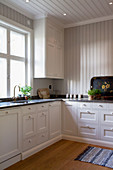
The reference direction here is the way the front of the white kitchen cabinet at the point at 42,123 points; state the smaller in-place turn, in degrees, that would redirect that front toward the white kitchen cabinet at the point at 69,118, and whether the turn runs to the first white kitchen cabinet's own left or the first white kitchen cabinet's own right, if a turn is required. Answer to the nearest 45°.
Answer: approximately 90° to the first white kitchen cabinet's own left

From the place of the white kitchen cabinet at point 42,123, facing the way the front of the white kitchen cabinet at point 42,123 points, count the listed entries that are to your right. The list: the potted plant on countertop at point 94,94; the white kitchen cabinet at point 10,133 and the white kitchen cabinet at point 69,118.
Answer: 1

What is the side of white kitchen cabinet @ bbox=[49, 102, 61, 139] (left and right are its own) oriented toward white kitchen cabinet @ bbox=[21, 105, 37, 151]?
right

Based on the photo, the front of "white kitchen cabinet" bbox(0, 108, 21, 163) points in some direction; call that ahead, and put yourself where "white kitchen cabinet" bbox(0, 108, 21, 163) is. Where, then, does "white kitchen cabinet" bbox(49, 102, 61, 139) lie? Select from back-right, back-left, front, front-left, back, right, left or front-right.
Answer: left

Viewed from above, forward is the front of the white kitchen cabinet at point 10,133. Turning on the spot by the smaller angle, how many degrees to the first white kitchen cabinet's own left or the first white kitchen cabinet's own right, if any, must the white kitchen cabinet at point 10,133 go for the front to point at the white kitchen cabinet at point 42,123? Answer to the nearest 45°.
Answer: approximately 90° to the first white kitchen cabinet's own left

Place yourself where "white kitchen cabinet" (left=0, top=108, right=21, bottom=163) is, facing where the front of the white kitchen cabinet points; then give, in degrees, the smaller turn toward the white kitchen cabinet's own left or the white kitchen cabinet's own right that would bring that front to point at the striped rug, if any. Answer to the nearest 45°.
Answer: approximately 45° to the white kitchen cabinet's own left

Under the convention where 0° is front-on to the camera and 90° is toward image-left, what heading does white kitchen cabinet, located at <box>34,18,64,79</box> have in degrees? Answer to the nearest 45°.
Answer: approximately 315°
